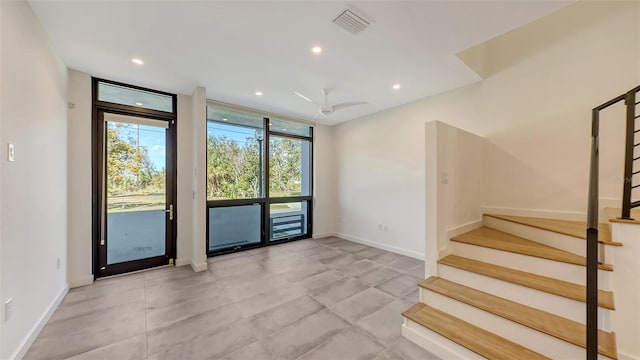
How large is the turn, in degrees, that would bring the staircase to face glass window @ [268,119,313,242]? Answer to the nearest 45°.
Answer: approximately 45° to its right

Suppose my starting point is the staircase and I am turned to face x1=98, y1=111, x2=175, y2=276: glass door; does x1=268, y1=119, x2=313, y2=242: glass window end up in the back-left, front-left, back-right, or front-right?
front-right

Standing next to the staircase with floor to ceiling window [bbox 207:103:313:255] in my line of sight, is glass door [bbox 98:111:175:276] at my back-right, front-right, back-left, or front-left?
front-left

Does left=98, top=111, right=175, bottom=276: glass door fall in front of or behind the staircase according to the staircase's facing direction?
in front

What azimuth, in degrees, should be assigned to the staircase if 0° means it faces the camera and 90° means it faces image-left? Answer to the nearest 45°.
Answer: approximately 45°

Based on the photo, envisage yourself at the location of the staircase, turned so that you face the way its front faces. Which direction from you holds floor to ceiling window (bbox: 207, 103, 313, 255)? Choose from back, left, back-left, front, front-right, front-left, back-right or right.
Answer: front-right

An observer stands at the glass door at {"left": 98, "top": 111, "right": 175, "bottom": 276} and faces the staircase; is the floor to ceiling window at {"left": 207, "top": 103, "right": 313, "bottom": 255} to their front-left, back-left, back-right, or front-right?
front-left
